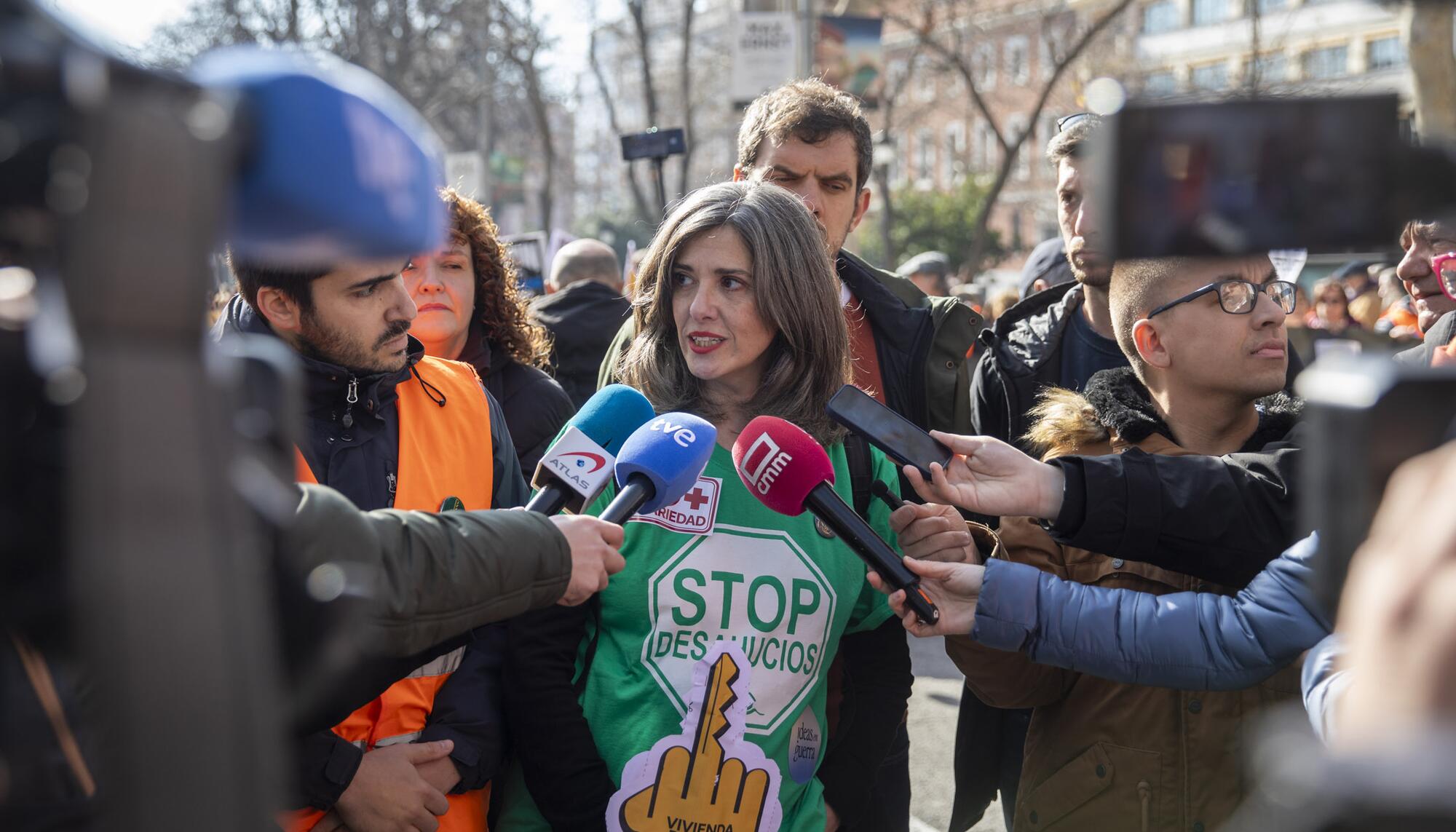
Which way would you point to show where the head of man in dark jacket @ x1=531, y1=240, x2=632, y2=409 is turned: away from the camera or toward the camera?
away from the camera

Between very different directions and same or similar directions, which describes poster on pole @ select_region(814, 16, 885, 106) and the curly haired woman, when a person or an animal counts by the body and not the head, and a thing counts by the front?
same or similar directions

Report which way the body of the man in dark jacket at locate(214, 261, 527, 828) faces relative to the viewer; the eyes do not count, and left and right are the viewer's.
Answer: facing the viewer and to the right of the viewer

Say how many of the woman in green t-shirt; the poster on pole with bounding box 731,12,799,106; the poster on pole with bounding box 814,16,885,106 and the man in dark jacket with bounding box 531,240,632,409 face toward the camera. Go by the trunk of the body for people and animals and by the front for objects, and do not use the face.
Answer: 3

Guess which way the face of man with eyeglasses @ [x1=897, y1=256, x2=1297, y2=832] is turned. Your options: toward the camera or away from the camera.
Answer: toward the camera

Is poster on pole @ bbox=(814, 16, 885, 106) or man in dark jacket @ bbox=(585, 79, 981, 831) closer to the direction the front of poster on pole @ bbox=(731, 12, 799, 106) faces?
the man in dark jacket

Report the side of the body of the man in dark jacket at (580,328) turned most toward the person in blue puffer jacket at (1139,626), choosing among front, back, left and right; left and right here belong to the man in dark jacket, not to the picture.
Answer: back

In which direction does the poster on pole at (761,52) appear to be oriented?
toward the camera

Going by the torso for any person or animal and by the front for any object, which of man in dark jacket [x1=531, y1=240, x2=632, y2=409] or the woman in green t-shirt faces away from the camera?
the man in dark jacket

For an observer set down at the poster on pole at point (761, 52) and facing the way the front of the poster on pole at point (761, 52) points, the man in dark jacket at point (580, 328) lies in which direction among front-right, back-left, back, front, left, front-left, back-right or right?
front

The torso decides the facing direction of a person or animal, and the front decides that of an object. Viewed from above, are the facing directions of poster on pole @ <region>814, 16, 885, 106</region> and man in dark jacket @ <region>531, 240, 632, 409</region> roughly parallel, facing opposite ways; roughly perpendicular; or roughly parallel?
roughly parallel, facing opposite ways

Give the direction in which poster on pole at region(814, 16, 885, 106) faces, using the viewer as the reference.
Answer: facing the viewer

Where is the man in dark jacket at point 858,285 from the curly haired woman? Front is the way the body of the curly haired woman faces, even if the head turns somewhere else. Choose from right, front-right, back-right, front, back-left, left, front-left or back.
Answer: back-left

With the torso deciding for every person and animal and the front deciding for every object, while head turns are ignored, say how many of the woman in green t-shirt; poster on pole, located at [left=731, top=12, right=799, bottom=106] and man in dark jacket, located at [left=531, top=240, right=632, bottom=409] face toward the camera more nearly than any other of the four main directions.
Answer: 2

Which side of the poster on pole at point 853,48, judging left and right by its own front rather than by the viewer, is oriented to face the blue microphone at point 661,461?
front

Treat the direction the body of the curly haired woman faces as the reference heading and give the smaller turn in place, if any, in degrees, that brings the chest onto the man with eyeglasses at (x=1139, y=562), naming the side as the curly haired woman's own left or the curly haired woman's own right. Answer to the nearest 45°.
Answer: approximately 90° to the curly haired woman's own left

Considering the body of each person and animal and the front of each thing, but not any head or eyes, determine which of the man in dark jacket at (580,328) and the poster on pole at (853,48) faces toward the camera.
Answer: the poster on pole

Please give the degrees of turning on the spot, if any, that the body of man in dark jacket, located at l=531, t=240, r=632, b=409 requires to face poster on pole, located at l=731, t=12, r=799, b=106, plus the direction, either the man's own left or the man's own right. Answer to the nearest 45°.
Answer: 0° — they already face it
